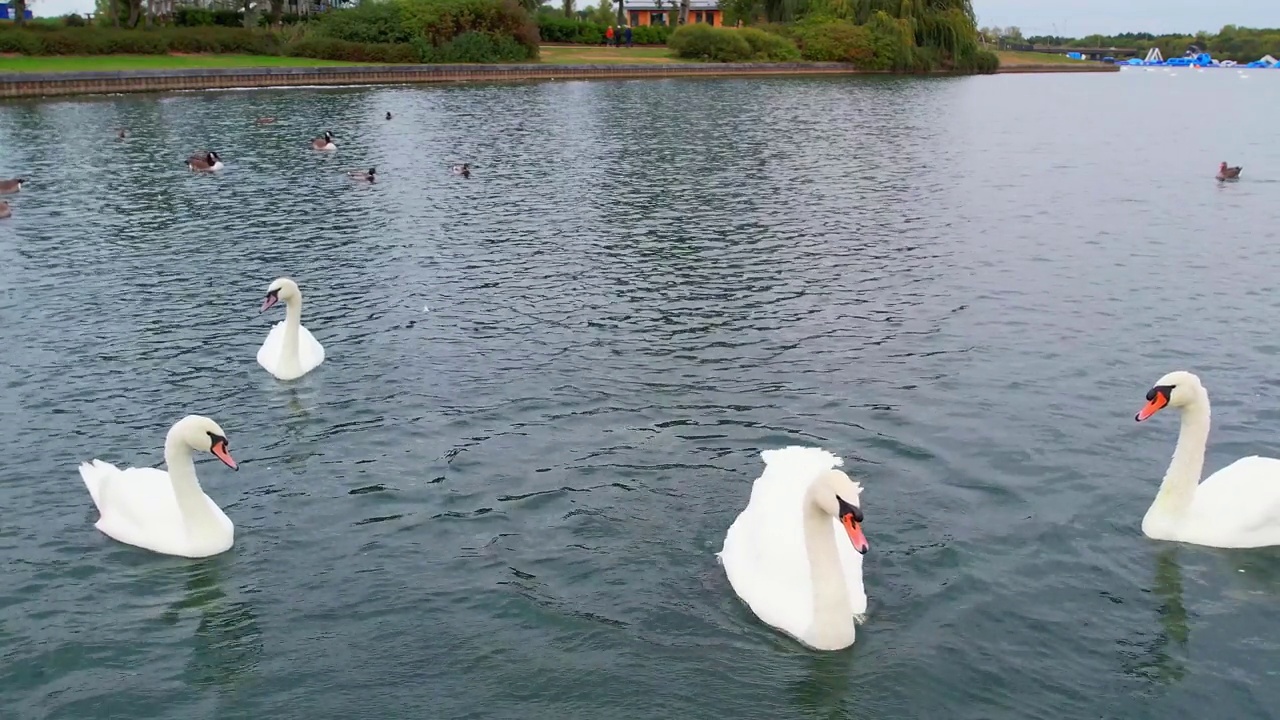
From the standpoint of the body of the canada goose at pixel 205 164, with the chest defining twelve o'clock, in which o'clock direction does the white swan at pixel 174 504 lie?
The white swan is roughly at 3 o'clock from the canada goose.

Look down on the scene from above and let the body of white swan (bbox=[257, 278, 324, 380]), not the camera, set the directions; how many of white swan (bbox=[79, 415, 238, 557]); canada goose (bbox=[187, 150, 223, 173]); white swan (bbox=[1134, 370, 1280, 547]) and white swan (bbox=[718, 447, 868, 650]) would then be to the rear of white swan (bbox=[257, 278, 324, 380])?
1

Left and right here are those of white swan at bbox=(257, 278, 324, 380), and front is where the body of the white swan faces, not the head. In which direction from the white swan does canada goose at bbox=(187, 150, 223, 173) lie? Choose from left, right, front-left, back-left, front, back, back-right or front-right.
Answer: back

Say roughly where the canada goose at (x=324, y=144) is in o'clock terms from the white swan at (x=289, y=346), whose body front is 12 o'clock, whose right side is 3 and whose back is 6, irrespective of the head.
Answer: The canada goose is roughly at 6 o'clock from the white swan.

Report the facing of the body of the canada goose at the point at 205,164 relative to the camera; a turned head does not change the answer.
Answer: to the viewer's right
